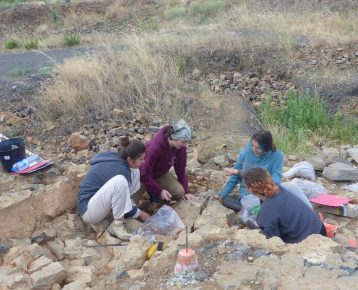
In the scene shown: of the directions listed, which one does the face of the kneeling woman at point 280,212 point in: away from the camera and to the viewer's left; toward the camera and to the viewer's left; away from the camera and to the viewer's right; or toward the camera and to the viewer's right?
away from the camera and to the viewer's left

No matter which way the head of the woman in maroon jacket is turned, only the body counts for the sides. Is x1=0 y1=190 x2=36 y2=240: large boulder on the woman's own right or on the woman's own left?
on the woman's own right

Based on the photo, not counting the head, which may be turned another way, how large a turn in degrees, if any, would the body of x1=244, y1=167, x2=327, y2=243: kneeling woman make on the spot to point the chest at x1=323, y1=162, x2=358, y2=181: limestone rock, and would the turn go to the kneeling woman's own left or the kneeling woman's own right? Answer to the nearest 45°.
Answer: approximately 45° to the kneeling woman's own right

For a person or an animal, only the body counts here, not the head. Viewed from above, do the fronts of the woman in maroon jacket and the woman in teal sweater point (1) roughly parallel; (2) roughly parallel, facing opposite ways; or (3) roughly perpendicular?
roughly perpendicular

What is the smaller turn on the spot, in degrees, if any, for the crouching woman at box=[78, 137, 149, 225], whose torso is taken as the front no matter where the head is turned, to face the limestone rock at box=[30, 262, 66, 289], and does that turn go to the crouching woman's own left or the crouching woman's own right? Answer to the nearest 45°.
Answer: approximately 135° to the crouching woman's own right

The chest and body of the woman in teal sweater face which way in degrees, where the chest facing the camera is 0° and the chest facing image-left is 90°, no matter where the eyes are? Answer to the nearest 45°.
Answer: approximately 45°

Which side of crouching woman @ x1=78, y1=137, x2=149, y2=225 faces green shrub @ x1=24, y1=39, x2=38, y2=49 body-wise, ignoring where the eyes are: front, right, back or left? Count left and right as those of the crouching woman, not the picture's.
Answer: left

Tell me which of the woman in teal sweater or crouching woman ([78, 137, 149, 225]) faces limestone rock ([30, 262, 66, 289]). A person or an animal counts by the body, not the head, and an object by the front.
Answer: the woman in teal sweater

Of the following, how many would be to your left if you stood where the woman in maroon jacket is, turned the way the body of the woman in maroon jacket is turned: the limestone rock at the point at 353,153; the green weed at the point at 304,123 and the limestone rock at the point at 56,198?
2

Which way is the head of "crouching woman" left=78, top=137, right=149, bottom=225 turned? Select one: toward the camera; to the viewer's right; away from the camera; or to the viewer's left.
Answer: to the viewer's right

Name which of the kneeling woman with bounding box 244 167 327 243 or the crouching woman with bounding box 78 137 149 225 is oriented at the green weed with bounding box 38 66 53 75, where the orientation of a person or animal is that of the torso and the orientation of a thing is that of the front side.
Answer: the kneeling woman with bounding box 244 167 327 243

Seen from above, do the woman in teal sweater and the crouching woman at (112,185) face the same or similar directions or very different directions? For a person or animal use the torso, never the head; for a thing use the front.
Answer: very different directions

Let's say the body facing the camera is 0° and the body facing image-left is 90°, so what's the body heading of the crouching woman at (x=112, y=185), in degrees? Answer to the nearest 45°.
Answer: approximately 270°

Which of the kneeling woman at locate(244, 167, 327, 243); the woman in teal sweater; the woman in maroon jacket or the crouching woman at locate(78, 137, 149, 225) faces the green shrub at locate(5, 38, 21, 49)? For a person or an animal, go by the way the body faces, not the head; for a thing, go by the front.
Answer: the kneeling woman at locate(244, 167, 327, 243)

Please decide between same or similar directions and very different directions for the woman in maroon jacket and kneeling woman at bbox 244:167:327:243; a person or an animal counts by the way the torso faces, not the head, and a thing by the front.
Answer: very different directions
